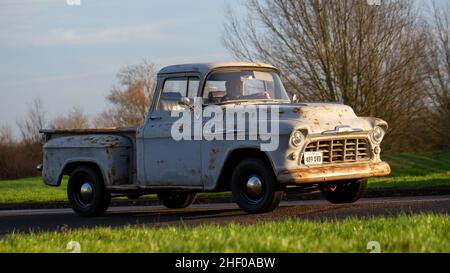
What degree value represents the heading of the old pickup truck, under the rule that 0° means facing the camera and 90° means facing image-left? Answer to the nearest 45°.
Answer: approximately 315°

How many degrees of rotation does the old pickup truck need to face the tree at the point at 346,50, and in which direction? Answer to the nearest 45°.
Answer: approximately 135° to its left
